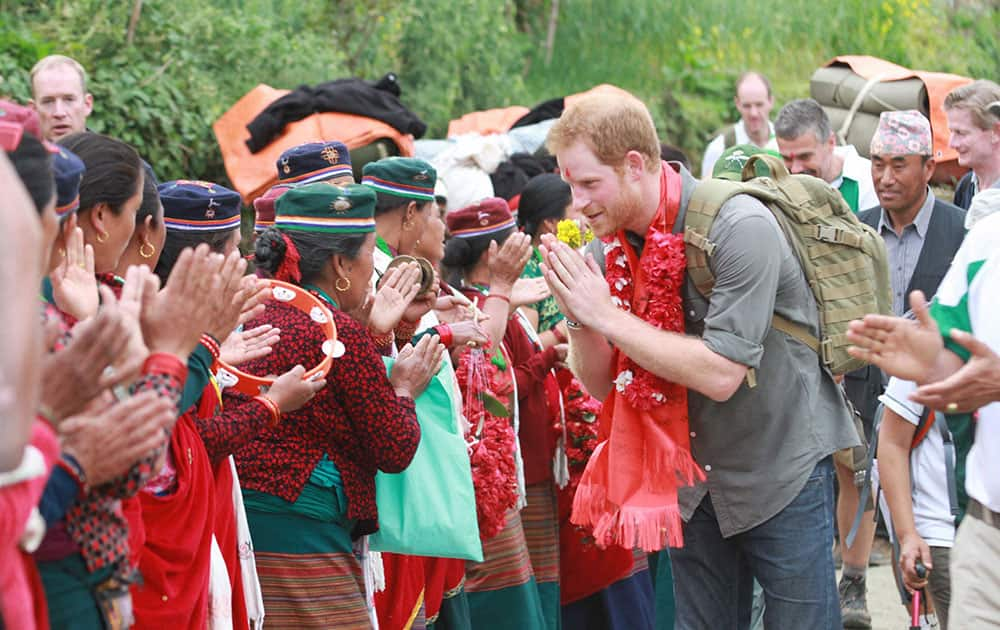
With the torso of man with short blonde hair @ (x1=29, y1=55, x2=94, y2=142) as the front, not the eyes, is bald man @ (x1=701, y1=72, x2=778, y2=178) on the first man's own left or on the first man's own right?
on the first man's own left

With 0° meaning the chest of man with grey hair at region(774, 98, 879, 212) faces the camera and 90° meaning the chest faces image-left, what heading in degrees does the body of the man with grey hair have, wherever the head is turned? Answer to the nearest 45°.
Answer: approximately 45°

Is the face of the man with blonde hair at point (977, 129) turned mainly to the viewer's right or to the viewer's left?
to the viewer's left

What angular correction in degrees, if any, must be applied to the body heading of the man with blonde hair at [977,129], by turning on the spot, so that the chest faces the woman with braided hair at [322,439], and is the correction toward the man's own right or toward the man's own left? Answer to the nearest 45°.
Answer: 0° — they already face them

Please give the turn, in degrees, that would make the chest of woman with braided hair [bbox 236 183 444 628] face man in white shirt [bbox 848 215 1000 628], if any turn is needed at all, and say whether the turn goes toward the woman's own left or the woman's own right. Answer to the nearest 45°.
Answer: approximately 90° to the woman's own right

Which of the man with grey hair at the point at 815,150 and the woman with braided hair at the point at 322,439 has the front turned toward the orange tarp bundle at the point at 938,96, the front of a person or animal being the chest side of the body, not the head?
the woman with braided hair

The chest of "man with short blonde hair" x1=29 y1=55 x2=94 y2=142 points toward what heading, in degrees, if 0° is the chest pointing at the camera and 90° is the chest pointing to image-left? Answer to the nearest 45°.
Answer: approximately 0°

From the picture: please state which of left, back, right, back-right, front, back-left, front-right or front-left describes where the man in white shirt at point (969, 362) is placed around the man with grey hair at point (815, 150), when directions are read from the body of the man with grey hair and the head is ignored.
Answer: front-left

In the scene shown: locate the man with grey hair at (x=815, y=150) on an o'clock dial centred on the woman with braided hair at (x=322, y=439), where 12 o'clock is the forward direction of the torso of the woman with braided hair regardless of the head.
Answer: The man with grey hair is roughly at 12 o'clock from the woman with braided hair.

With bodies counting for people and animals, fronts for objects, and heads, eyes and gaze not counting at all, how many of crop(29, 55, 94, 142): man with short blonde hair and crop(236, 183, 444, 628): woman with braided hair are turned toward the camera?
1

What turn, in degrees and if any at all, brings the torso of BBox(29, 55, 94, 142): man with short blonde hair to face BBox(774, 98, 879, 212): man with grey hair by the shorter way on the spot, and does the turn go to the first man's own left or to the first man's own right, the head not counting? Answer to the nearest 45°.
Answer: approximately 90° to the first man's own left
